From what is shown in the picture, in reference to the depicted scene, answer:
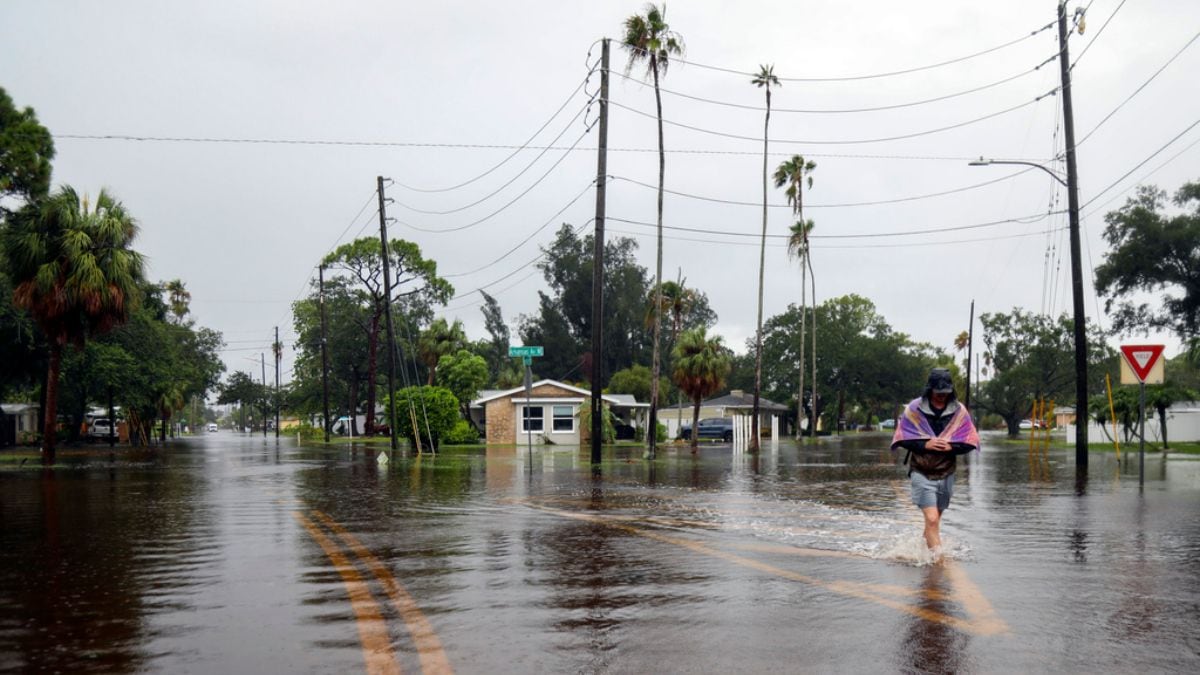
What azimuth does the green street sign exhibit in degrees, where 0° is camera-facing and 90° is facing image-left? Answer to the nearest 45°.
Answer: approximately 0°

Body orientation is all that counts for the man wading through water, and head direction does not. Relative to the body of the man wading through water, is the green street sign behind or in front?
behind

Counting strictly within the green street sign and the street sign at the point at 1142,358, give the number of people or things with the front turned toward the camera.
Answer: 2

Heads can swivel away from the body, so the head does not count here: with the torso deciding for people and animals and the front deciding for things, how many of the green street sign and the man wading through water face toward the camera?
2

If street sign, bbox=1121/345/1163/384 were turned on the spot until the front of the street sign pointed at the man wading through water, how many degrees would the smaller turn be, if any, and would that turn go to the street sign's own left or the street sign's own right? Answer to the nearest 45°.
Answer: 0° — it already faces them

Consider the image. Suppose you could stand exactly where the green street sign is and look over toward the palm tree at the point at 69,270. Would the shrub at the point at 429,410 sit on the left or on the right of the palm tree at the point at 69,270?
right

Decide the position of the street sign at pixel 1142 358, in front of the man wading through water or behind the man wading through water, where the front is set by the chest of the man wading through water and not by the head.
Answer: behind

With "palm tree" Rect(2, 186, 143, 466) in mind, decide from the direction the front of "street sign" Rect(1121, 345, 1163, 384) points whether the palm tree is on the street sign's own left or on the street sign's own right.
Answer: on the street sign's own right

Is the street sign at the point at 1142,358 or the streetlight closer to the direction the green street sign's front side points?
the street sign
